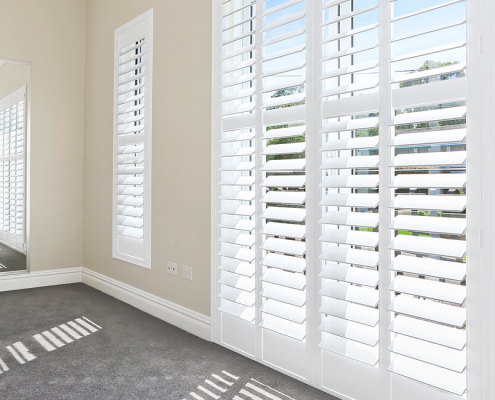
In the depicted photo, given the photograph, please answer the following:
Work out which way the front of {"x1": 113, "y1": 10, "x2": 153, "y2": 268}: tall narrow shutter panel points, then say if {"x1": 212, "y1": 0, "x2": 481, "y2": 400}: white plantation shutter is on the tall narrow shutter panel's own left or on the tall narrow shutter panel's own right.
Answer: on the tall narrow shutter panel's own left

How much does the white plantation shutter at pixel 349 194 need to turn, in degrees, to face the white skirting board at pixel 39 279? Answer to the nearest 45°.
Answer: approximately 90° to its right

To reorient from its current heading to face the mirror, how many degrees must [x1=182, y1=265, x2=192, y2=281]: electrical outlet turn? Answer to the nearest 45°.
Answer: approximately 90° to its right

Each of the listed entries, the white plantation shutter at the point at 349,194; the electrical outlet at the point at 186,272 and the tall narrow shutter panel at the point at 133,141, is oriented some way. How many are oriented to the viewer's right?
0

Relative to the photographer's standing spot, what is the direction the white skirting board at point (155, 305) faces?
facing the viewer and to the left of the viewer

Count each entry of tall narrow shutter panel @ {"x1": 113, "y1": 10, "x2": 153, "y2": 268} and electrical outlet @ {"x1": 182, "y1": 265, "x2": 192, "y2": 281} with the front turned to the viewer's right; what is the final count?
0

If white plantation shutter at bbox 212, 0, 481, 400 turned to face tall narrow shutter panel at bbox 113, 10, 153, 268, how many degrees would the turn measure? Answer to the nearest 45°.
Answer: approximately 90° to its right
